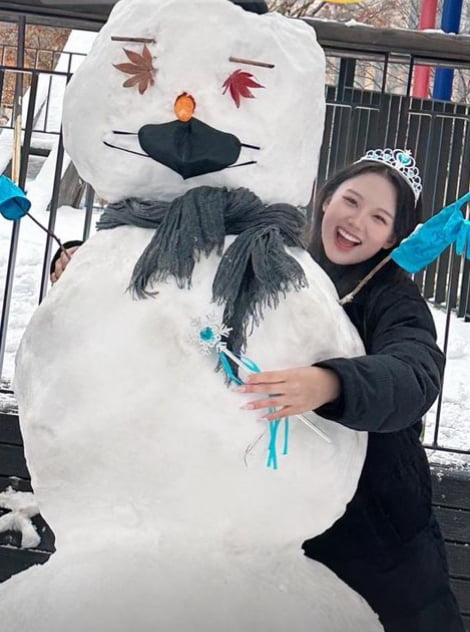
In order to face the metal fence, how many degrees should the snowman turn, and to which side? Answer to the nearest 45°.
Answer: approximately 180°

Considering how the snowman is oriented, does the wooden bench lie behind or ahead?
behind

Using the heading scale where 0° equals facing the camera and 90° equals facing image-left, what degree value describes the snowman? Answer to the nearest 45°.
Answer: approximately 0°
